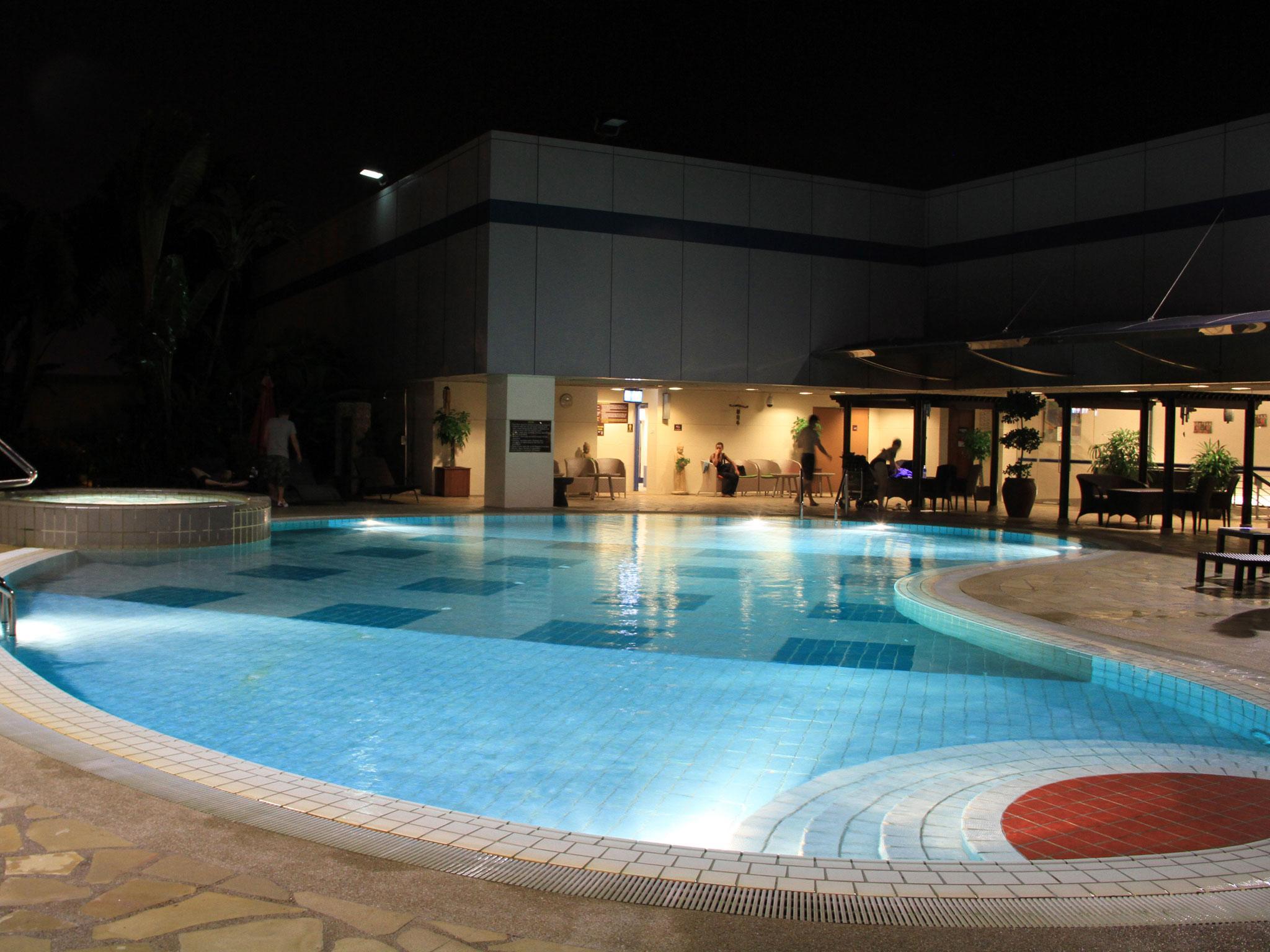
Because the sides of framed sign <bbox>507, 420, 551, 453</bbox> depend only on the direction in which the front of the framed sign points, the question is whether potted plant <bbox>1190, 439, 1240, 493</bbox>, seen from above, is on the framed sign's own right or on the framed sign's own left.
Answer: on the framed sign's own left

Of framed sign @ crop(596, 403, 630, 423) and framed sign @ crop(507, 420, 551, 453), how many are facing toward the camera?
2

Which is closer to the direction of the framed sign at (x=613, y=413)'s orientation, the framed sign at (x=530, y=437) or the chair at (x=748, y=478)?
the framed sign

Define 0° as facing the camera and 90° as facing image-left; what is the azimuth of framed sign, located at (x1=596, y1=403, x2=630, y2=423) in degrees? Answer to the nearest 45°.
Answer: approximately 0°

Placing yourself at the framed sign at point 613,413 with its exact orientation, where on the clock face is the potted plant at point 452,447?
The potted plant is roughly at 2 o'clock from the framed sign.

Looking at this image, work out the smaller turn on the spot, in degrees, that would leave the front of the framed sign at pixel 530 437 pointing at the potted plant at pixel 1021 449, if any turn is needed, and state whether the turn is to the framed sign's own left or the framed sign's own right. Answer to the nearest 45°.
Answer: approximately 90° to the framed sign's own left

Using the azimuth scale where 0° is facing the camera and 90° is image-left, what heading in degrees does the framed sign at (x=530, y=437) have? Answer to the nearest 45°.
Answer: approximately 0°
